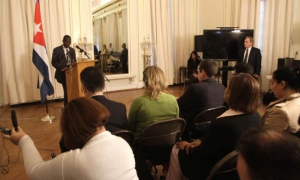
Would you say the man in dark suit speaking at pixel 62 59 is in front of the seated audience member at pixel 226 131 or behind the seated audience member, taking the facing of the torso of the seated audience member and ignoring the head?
in front

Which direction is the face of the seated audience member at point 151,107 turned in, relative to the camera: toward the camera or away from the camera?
away from the camera

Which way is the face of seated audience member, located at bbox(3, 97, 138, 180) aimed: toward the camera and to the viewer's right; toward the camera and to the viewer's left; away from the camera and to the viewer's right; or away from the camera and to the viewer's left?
away from the camera and to the viewer's left

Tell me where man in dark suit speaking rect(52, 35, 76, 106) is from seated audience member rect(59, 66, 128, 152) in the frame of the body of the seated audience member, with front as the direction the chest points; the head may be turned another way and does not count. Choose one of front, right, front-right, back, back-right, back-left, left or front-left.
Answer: front-right

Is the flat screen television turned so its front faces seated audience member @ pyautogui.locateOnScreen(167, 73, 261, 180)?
yes

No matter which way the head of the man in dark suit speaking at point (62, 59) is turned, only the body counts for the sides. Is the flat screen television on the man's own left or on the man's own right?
on the man's own left

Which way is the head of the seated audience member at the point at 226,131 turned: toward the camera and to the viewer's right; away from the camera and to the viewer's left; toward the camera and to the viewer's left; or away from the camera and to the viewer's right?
away from the camera and to the viewer's left

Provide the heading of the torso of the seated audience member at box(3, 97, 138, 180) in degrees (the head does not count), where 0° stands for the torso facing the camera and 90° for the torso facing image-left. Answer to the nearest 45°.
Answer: approximately 135°

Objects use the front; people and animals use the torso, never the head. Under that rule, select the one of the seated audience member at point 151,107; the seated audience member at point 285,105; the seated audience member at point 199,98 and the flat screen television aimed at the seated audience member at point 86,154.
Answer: the flat screen television

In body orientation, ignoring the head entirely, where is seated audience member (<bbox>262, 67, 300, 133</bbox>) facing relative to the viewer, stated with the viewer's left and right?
facing away from the viewer and to the left of the viewer

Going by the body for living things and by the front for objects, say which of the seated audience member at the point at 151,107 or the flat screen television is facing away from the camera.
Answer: the seated audience member
